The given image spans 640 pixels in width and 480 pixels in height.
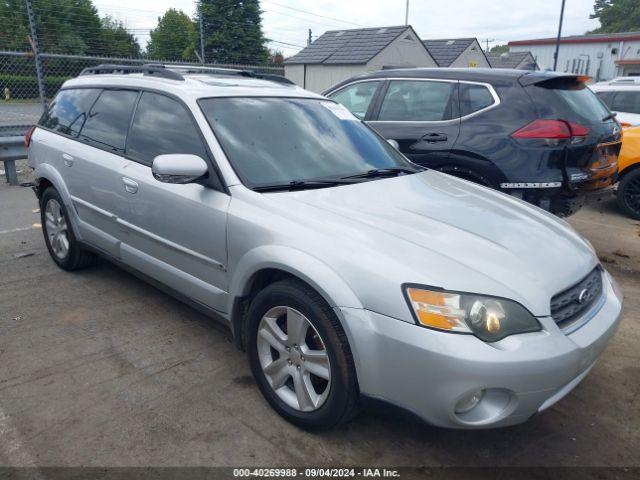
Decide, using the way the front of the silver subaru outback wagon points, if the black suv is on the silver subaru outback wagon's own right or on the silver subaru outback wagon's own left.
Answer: on the silver subaru outback wagon's own left

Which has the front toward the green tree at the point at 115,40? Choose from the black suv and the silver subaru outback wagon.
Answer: the black suv

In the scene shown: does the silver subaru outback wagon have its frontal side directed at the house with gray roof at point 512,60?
no

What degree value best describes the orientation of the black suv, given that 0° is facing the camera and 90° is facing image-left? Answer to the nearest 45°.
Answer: approximately 135°

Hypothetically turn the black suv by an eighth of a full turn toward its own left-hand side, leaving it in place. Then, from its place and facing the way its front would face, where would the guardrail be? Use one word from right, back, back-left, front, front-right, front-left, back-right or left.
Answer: front

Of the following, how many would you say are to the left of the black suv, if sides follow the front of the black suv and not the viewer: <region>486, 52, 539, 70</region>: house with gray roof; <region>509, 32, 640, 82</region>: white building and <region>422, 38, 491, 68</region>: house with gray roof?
0

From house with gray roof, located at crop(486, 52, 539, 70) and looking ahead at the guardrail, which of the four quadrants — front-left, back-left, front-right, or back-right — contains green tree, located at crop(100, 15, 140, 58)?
front-right

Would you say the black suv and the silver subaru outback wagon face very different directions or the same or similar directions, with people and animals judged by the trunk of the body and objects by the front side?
very different directions

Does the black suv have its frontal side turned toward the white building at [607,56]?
no

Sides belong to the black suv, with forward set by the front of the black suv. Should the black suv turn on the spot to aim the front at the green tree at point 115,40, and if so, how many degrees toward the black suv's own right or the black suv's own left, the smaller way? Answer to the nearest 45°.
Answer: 0° — it already faces it

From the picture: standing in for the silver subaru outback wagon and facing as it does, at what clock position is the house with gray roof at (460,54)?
The house with gray roof is roughly at 8 o'clock from the silver subaru outback wagon.

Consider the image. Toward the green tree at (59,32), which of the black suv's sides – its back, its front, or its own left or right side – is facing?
front

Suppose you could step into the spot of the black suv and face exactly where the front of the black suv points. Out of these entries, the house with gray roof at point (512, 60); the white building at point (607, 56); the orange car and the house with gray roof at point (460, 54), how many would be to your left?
0

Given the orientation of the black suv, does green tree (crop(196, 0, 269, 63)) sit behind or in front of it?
in front

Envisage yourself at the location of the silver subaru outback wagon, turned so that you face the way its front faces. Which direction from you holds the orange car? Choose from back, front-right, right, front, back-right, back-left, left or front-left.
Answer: left

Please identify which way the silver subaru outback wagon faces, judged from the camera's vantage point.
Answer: facing the viewer and to the right of the viewer

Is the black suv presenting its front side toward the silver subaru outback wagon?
no
